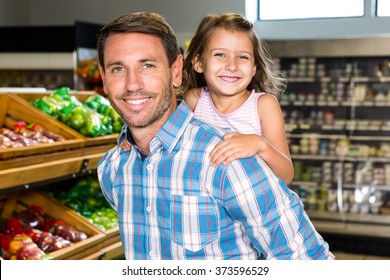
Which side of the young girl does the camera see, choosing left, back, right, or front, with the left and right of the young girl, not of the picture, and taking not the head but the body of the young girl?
front

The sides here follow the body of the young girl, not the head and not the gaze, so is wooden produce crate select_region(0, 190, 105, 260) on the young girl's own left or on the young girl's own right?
on the young girl's own right

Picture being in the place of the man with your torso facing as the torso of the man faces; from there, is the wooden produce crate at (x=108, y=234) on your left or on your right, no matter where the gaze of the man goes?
on your right

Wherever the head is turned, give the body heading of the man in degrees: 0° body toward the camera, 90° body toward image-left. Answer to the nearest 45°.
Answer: approximately 45°

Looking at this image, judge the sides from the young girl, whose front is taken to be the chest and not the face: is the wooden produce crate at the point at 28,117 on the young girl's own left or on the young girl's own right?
on the young girl's own right

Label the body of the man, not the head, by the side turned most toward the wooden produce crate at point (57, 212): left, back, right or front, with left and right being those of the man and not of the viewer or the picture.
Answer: right

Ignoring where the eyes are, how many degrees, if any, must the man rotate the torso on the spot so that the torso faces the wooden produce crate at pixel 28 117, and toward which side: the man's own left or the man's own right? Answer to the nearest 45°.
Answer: approximately 90° to the man's own right
